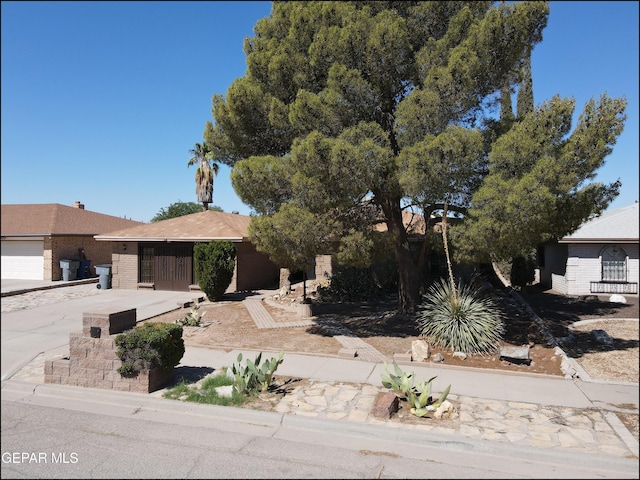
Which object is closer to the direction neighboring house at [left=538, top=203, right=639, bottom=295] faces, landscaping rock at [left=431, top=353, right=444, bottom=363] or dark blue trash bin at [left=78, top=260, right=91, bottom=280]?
the landscaping rock

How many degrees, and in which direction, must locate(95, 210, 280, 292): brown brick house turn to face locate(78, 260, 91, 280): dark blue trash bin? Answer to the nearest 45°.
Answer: approximately 135° to its right

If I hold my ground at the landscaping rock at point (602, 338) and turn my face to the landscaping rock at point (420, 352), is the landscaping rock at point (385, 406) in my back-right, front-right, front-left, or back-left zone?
front-left

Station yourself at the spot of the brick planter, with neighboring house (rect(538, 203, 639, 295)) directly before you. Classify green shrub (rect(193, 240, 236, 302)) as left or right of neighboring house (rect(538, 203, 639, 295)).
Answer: left

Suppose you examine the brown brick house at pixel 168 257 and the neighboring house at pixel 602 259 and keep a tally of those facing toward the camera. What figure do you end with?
2

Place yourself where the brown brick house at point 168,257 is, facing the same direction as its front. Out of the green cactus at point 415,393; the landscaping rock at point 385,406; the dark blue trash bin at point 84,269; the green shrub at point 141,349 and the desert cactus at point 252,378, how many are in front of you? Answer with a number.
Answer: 4

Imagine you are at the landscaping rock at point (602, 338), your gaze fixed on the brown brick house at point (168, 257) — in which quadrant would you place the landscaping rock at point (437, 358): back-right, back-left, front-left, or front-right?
front-left

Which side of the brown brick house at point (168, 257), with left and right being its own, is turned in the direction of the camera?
front

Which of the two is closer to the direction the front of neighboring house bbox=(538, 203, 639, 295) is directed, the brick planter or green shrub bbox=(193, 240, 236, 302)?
the brick planter

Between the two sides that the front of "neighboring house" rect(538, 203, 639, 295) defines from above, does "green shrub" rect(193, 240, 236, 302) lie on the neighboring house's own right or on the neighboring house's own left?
on the neighboring house's own right

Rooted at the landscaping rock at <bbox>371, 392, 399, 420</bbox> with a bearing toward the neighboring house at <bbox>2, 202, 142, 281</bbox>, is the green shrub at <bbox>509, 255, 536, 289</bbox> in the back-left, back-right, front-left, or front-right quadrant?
front-right

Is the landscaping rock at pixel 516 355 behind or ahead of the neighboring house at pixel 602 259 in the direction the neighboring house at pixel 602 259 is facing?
ahead

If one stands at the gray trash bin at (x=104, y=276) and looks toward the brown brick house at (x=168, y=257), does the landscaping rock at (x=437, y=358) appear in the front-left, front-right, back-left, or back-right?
front-right

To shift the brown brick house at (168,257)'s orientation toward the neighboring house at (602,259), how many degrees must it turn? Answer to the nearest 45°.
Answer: approximately 45° to its left

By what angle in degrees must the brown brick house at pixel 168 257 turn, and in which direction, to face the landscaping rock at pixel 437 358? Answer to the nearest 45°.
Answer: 0° — it already faces it
